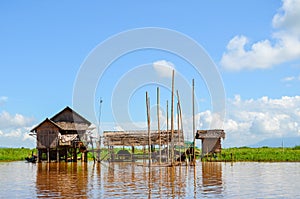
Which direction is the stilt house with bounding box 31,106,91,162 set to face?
toward the camera

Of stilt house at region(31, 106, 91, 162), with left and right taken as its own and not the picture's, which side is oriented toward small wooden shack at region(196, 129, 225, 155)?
left
